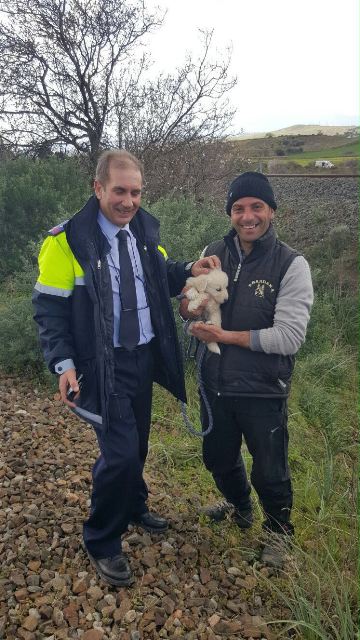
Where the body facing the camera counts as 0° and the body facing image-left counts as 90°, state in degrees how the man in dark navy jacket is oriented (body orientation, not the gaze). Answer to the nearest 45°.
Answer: approximately 315°

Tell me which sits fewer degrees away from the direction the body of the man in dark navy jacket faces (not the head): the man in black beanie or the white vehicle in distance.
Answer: the man in black beanie

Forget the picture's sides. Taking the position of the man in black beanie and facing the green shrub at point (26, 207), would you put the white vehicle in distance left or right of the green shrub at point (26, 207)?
right

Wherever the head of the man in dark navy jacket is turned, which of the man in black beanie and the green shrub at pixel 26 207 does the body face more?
the man in black beanie

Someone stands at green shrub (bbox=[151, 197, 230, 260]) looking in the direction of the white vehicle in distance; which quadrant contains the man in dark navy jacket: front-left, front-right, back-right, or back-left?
back-right

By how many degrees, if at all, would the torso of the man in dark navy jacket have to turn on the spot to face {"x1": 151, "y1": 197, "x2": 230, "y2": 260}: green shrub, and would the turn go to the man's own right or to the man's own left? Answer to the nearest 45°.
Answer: approximately 135° to the man's own left

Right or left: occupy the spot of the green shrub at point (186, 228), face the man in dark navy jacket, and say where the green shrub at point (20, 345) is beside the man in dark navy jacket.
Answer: right

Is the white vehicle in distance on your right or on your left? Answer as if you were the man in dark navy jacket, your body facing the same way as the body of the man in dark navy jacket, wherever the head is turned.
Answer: on your left

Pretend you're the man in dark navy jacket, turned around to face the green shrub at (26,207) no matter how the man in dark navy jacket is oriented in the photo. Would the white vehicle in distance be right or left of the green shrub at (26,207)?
right

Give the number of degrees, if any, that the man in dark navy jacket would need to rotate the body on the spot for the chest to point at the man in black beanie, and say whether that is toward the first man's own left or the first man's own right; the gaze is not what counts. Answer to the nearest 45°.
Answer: approximately 45° to the first man's own left
